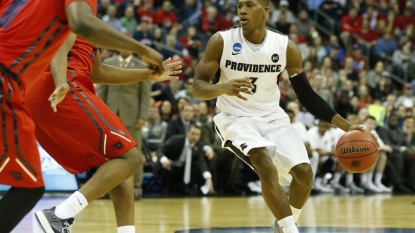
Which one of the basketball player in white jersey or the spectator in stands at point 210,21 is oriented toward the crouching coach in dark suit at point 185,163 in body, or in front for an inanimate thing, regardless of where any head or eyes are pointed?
the spectator in stands

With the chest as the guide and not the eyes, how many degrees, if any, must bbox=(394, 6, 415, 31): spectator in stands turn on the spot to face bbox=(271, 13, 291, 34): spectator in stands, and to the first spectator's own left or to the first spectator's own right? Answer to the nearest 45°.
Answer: approximately 45° to the first spectator's own right

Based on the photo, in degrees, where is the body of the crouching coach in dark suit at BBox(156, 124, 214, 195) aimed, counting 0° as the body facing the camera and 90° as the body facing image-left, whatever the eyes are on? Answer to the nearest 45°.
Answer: approximately 0°

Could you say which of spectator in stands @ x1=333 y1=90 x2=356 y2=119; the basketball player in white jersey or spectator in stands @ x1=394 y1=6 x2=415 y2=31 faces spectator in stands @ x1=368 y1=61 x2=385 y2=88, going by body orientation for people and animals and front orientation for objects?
spectator in stands @ x1=394 y1=6 x2=415 y2=31

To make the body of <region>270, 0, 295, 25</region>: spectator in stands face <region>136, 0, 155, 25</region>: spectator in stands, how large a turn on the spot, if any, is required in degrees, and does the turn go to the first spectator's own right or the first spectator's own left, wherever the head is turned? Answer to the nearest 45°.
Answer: approximately 45° to the first spectator's own right

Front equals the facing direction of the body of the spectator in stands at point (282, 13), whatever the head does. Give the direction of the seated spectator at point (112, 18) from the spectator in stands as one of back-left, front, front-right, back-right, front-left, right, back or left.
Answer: front-right

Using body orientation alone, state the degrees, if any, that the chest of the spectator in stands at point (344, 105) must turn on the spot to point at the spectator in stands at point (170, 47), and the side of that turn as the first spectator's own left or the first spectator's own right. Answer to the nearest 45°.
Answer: approximately 90° to the first spectator's own right

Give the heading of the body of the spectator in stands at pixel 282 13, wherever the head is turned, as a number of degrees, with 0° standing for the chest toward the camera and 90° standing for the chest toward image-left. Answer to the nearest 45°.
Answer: approximately 0°
